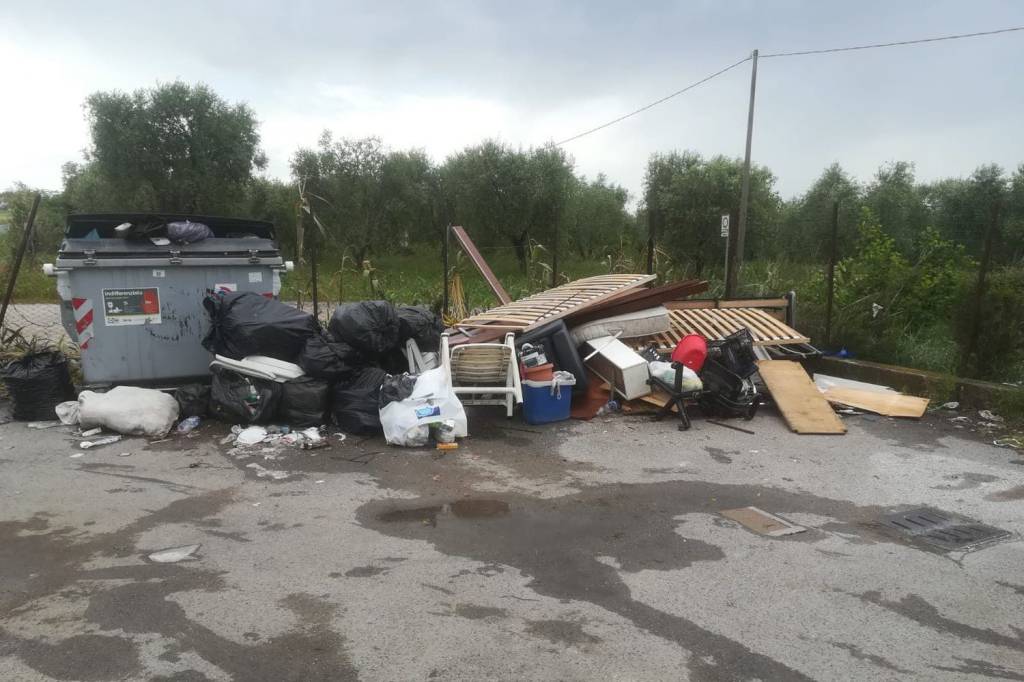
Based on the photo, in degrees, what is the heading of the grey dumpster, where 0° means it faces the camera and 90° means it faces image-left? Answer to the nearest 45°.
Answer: approximately 0°

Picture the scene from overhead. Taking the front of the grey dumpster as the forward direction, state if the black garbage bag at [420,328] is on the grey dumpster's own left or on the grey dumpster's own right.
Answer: on the grey dumpster's own left

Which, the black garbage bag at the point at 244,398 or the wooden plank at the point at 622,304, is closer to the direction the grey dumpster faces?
the black garbage bag

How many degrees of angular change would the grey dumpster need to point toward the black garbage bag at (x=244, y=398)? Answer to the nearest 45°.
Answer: approximately 45° to its left

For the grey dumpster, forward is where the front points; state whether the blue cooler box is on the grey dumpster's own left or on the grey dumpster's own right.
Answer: on the grey dumpster's own left

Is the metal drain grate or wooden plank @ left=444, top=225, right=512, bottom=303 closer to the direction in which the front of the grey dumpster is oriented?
the metal drain grate

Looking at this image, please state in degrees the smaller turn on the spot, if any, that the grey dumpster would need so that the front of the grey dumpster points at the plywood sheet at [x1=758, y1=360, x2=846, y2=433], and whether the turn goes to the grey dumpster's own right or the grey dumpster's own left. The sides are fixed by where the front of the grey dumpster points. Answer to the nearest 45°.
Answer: approximately 45° to the grey dumpster's own left

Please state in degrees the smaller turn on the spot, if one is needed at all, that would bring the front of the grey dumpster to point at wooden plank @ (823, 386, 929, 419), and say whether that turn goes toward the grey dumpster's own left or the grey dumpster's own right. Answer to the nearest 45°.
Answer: approximately 45° to the grey dumpster's own left

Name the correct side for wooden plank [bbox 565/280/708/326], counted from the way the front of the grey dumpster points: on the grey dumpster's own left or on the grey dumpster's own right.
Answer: on the grey dumpster's own left

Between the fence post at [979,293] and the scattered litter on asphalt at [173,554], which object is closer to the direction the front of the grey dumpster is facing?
the scattered litter on asphalt
